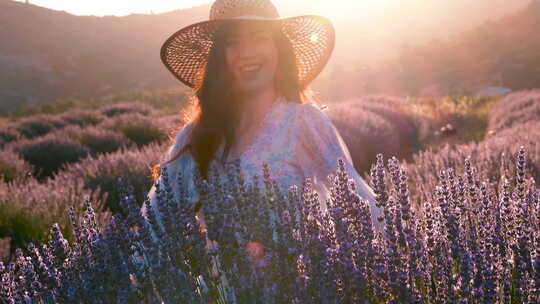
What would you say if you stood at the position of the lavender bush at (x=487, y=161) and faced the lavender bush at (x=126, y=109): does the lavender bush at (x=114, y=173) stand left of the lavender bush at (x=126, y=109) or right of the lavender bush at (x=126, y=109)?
left

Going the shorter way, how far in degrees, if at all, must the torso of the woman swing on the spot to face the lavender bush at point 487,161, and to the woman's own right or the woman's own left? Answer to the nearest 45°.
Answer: approximately 135° to the woman's own left

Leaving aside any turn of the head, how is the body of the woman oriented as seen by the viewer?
toward the camera

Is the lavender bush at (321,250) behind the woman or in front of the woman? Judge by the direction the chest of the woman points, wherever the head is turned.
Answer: in front

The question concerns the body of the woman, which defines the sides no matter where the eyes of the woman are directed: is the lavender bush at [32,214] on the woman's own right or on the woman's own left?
on the woman's own right

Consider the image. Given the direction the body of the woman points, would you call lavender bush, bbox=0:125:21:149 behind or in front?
behind

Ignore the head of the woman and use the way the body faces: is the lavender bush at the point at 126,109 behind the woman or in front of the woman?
behind

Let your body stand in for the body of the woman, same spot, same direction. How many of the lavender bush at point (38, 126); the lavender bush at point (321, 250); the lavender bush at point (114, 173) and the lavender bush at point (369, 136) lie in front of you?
1

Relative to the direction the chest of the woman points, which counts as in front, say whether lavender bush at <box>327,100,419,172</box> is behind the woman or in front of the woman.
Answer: behind

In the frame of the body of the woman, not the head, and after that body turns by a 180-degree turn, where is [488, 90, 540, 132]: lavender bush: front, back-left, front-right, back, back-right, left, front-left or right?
front-right

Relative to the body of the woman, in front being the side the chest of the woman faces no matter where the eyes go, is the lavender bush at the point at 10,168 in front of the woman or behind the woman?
behind

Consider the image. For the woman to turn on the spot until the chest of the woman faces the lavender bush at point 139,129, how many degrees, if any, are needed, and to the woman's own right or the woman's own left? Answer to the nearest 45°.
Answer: approximately 180°
